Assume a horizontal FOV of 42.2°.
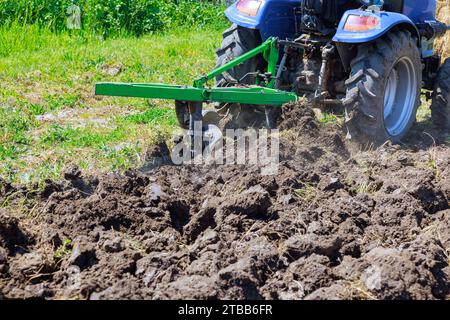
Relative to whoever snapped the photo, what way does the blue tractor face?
facing away from the viewer and to the right of the viewer

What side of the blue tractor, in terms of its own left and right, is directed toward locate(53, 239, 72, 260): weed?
back
